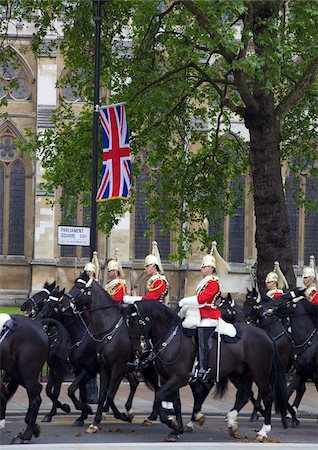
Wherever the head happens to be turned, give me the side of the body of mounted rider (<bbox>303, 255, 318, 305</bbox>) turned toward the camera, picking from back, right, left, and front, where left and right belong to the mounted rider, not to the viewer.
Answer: left

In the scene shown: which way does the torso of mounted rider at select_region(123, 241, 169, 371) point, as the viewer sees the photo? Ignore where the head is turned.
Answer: to the viewer's left

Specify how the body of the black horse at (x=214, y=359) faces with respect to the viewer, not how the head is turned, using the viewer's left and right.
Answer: facing to the left of the viewer

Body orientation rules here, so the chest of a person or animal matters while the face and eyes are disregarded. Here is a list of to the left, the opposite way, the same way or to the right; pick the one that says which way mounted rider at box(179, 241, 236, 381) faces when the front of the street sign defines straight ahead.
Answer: to the right

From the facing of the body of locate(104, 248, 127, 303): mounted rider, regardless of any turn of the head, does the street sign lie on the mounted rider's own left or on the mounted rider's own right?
on the mounted rider's own right

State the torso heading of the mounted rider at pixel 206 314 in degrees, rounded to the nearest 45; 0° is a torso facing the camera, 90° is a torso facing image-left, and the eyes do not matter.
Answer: approximately 90°

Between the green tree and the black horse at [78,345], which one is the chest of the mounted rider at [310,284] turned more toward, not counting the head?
the black horse

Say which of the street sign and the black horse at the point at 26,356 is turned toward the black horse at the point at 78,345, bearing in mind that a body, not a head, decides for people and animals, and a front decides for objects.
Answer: the street sign

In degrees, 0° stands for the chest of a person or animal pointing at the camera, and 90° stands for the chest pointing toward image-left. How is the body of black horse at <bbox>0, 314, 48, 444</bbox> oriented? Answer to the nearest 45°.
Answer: approximately 90°

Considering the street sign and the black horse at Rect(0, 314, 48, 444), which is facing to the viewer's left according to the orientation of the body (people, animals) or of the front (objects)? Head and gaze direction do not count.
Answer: the black horse
